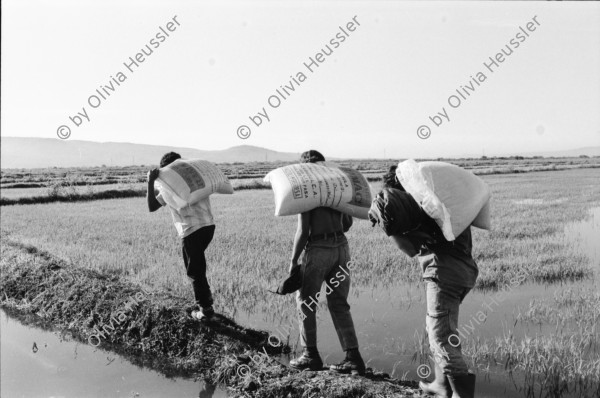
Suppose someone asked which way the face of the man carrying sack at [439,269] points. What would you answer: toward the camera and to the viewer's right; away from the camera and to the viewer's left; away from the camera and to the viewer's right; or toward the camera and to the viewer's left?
away from the camera and to the viewer's left

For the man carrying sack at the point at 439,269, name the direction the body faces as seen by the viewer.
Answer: to the viewer's left

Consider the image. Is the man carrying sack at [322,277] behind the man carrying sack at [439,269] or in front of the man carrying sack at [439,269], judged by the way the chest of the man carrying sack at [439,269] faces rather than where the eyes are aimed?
in front
